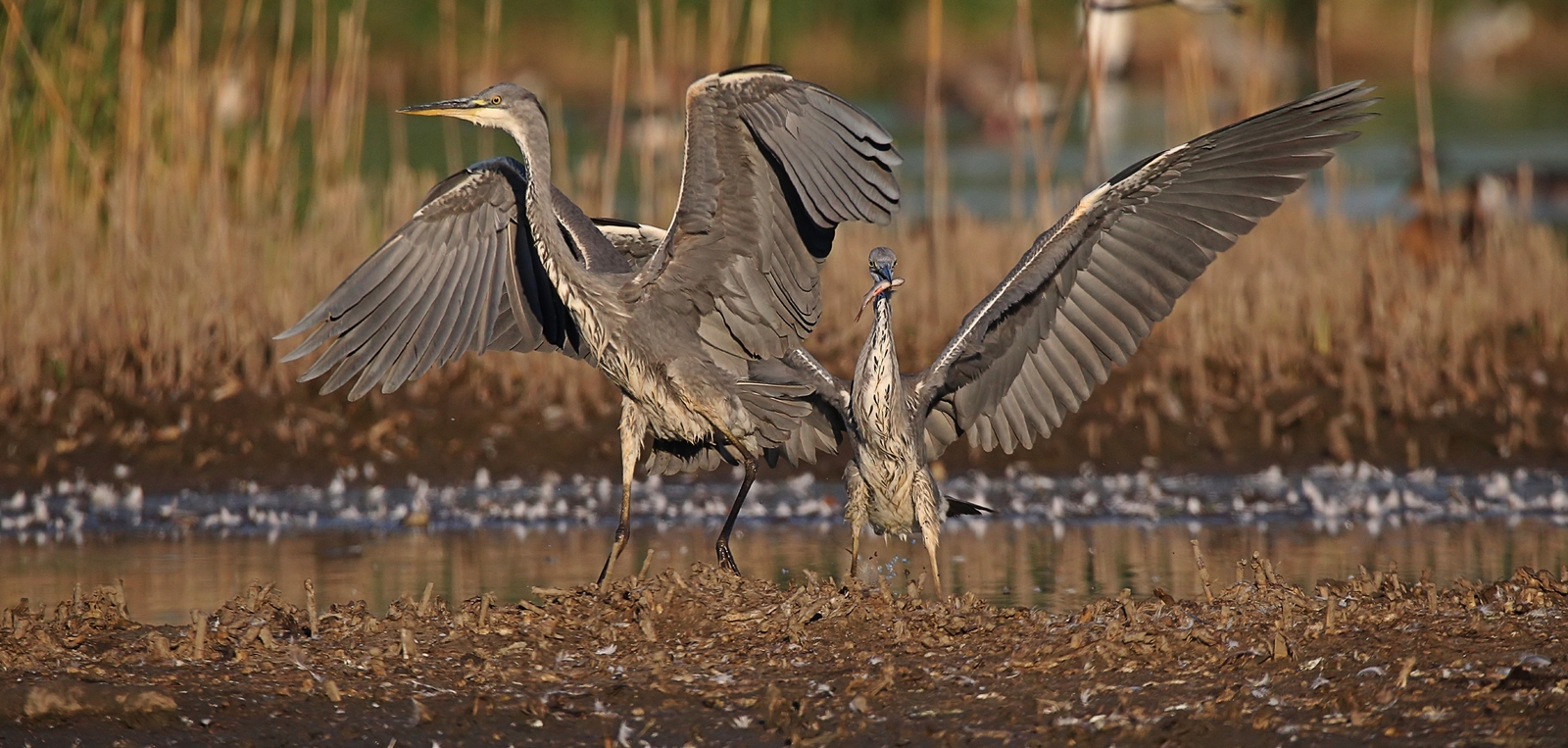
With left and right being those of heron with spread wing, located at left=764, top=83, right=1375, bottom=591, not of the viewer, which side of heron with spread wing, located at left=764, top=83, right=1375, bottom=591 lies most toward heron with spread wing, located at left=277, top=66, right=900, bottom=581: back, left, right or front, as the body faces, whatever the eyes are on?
right

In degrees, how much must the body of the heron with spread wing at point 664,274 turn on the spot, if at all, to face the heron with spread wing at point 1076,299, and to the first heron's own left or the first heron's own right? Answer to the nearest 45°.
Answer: approximately 135° to the first heron's own left

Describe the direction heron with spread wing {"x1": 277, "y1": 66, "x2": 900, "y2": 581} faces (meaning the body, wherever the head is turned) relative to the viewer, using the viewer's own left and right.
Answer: facing the viewer and to the left of the viewer

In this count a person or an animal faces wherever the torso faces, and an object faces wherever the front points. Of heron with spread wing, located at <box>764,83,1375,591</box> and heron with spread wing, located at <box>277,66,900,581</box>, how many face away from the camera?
0

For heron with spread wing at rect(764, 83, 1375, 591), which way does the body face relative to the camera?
toward the camera
